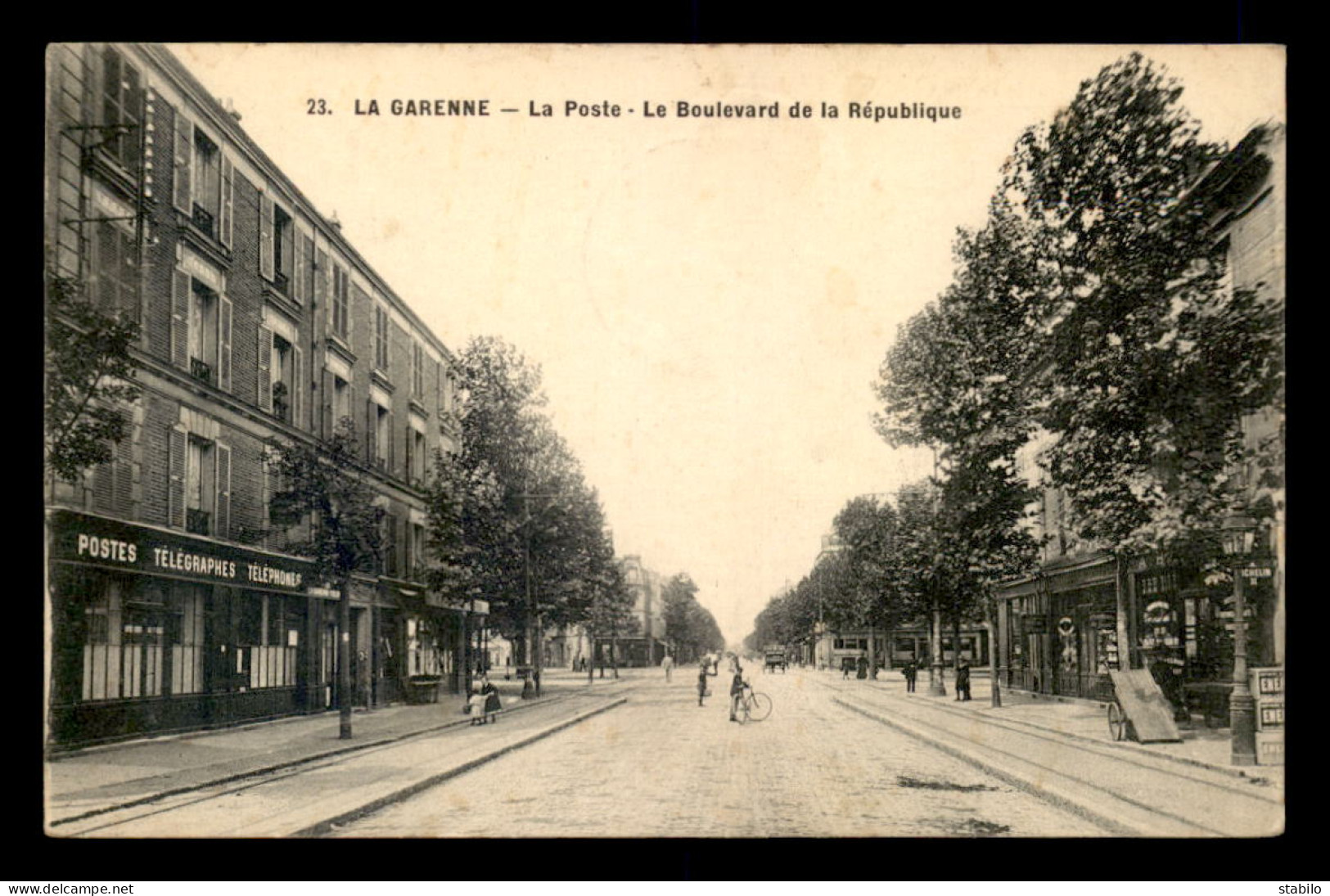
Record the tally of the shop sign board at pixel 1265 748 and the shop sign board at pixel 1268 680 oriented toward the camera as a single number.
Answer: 2

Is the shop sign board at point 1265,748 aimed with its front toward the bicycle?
no

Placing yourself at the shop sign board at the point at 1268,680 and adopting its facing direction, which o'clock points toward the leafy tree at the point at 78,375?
The leafy tree is roughly at 2 o'clock from the shop sign board.

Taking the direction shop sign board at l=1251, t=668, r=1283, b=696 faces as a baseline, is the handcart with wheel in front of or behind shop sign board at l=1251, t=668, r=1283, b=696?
behind

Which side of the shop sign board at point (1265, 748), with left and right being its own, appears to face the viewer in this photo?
front

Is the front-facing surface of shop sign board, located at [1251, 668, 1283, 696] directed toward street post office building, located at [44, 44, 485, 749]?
no

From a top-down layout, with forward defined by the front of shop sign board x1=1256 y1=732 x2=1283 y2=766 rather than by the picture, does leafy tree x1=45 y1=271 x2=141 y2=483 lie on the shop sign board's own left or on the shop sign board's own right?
on the shop sign board's own right

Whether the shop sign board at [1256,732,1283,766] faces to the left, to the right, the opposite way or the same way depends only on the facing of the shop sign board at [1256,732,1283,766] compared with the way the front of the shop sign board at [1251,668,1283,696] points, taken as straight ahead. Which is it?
the same way

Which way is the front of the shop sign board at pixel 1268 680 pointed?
toward the camera
